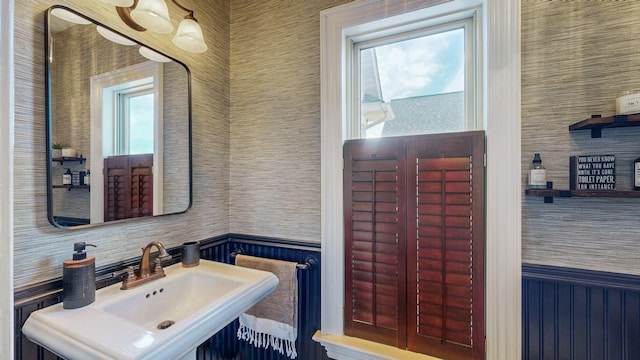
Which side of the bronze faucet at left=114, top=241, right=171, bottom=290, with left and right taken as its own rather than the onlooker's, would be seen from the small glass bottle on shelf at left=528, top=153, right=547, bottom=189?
front

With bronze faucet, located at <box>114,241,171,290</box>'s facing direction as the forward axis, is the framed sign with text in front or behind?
in front

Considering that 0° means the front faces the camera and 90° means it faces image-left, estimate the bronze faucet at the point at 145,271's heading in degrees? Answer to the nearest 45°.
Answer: approximately 315°

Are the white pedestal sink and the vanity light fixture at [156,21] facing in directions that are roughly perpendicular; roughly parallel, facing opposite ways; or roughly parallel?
roughly parallel

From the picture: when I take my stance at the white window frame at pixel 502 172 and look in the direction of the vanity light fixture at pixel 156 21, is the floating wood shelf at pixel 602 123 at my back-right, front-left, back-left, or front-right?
back-left

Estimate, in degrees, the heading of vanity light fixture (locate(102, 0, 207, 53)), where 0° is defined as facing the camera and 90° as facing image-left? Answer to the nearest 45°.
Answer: approximately 315°

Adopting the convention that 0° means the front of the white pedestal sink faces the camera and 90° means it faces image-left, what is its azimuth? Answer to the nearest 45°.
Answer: approximately 315°

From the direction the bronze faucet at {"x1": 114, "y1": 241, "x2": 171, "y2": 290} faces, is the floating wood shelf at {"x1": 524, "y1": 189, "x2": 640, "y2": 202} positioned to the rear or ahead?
ahead

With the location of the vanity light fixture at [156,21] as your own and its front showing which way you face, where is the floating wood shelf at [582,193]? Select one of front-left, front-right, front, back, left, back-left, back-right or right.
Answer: front

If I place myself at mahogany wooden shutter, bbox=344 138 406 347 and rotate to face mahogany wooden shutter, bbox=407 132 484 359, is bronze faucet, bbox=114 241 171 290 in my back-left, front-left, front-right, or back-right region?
back-right

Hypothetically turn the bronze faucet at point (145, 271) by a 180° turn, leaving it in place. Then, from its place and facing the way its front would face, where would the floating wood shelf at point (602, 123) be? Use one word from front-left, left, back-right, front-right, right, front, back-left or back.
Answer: back

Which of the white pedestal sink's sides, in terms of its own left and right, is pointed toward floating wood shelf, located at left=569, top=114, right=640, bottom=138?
front
